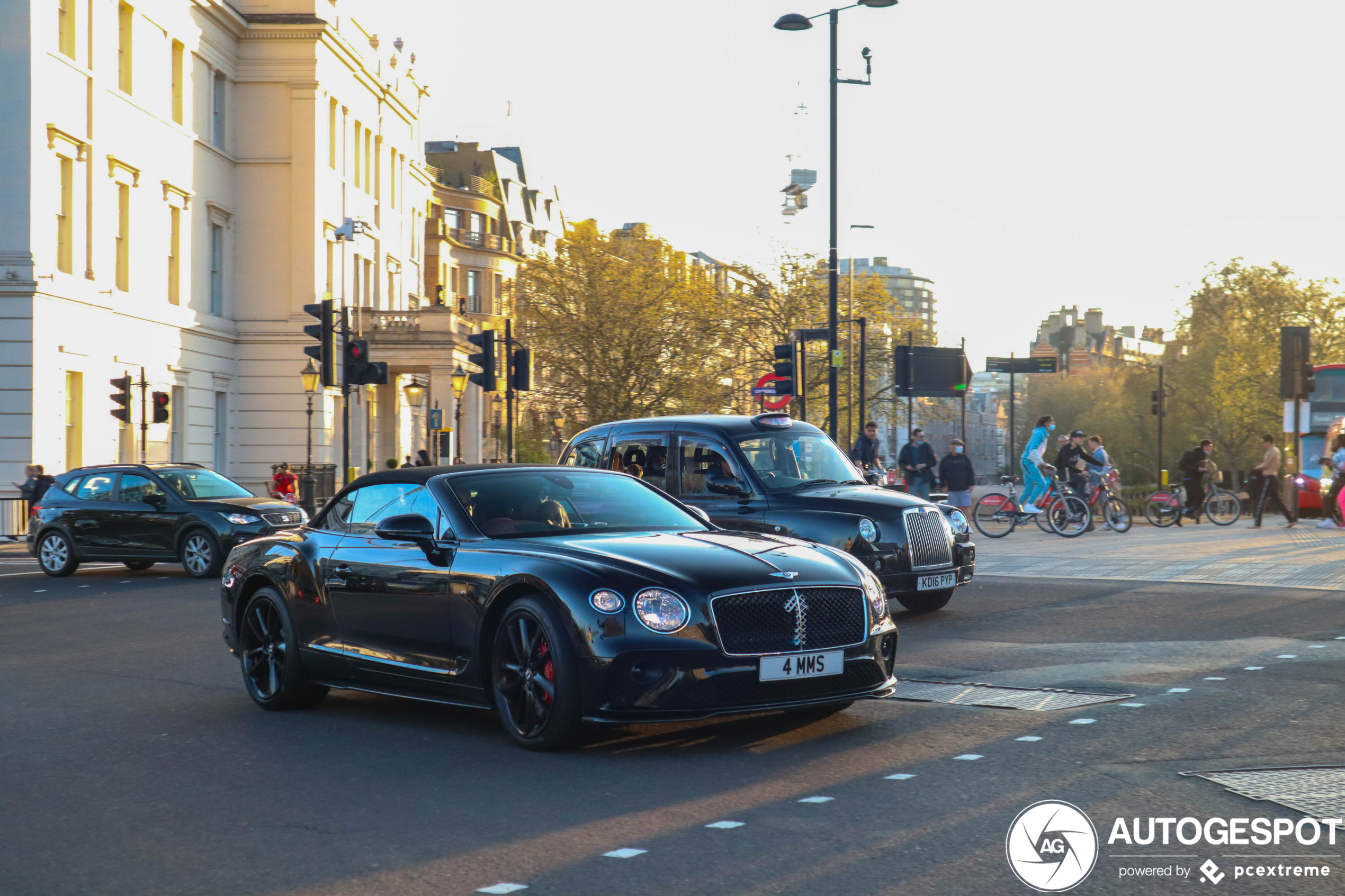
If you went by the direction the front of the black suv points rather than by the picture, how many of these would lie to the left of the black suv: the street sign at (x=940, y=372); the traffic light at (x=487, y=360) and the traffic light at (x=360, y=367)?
3

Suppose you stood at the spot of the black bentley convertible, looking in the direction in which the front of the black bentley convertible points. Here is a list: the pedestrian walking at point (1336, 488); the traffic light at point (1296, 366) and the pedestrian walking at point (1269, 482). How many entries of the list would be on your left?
3

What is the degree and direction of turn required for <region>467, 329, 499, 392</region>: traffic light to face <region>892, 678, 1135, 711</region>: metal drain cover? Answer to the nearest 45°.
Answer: approximately 90° to its left

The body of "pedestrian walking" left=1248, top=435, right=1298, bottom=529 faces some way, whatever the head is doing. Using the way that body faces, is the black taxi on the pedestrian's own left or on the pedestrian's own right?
on the pedestrian's own left

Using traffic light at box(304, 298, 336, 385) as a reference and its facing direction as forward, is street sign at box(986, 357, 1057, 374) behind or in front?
behind

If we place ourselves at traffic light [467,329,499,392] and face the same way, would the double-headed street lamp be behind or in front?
behind

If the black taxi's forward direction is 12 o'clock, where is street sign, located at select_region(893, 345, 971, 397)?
The street sign is roughly at 8 o'clock from the black taxi.
